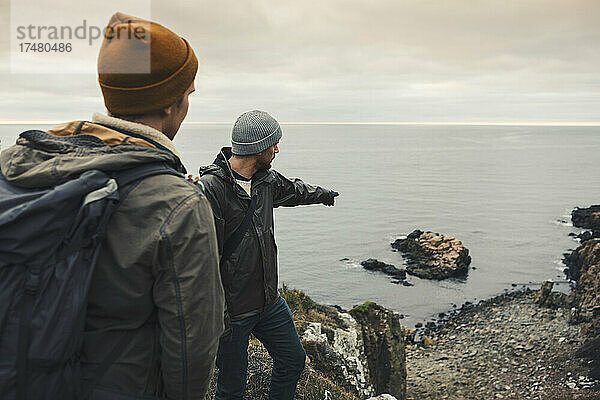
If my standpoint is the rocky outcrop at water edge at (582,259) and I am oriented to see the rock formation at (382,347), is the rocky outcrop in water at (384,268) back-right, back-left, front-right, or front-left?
front-right

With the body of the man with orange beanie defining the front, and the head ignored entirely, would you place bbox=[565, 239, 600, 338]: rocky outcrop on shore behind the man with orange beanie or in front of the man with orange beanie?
in front

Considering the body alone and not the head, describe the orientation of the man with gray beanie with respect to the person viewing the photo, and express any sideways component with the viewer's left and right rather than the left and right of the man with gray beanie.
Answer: facing the viewer and to the right of the viewer

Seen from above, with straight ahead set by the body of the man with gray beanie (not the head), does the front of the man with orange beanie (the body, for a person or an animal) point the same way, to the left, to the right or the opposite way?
to the left

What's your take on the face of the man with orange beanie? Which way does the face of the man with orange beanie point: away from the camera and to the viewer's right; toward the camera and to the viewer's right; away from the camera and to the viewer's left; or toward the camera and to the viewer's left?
away from the camera and to the viewer's right

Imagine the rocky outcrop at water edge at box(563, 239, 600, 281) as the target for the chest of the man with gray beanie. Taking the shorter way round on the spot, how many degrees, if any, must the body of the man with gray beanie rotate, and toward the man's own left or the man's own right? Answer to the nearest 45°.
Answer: approximately 90° to the man's own left

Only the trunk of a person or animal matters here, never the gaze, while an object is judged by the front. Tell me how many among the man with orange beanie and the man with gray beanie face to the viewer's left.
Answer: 0

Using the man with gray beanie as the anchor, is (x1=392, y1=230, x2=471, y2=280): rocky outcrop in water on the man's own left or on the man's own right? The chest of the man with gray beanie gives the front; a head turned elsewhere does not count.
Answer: on the man's own left

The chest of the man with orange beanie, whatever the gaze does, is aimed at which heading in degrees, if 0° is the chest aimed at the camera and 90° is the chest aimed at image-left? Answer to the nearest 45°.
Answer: approximately 225°

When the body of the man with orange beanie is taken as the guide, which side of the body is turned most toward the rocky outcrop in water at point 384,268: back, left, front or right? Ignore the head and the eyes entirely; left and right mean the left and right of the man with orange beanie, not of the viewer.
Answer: front
